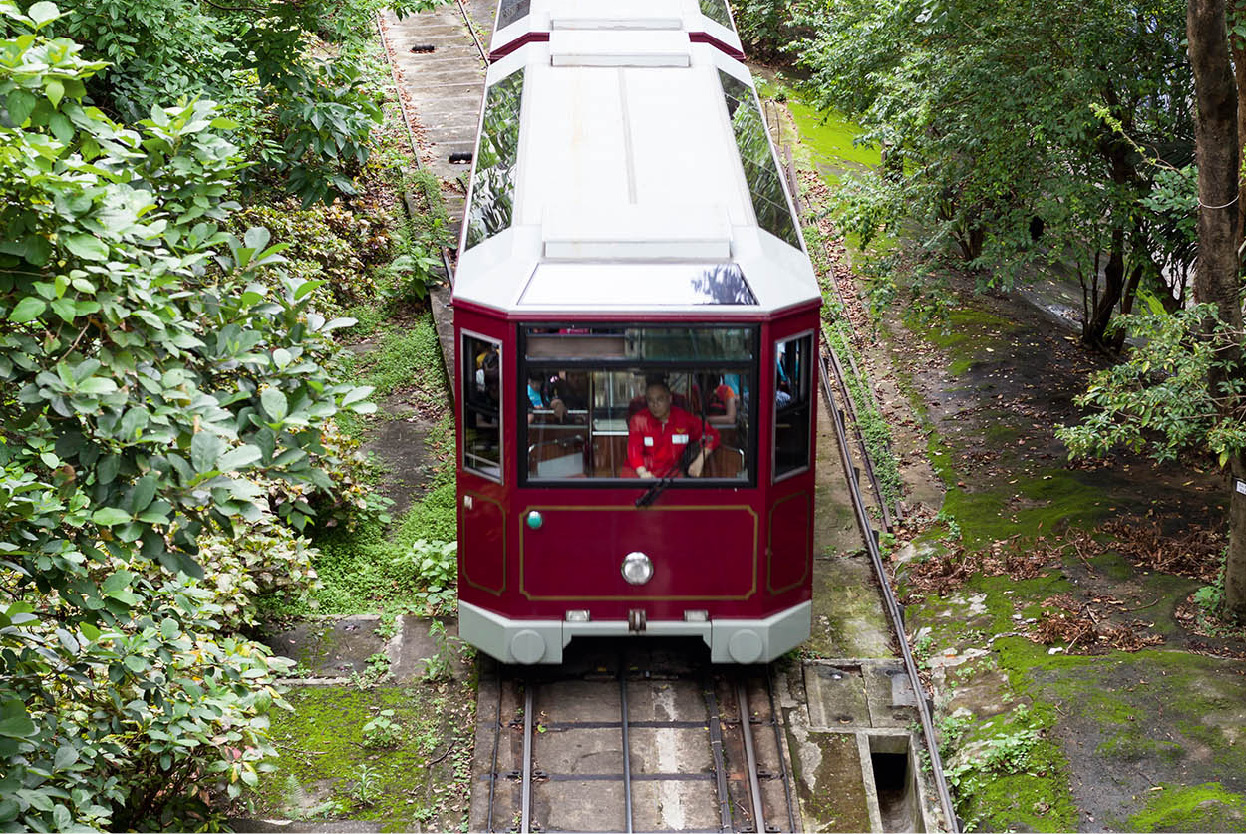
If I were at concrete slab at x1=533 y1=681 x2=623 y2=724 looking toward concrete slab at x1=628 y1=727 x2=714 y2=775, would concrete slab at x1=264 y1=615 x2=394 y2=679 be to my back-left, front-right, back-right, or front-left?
back-right

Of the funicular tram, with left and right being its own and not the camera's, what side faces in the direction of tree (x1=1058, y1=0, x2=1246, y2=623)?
left

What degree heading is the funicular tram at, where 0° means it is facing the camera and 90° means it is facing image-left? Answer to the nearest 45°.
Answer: approximately 0°
